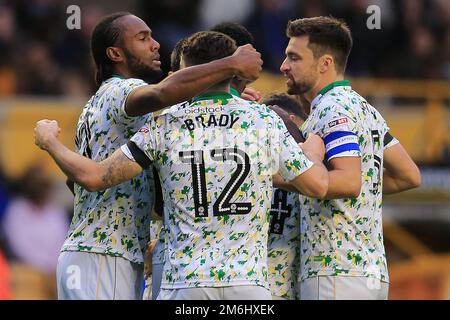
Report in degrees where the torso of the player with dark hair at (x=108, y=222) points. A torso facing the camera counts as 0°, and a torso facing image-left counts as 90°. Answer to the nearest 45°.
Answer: approximately 270°

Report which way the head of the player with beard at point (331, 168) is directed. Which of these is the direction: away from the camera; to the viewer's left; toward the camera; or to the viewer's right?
to the viewer's left

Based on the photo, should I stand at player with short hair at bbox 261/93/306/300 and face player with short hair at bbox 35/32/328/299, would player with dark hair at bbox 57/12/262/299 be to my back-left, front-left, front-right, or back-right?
front-right

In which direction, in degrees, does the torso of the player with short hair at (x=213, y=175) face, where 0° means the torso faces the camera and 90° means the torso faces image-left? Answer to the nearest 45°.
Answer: approximately 180°

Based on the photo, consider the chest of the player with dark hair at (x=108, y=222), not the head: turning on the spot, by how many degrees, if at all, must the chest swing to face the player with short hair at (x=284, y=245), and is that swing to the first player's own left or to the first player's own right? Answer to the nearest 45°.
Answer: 0° — they already face them

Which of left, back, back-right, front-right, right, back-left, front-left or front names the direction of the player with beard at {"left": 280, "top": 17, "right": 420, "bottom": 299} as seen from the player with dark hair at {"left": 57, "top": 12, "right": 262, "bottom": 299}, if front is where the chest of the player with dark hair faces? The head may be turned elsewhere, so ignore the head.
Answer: front

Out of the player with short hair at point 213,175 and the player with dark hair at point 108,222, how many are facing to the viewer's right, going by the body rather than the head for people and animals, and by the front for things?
1

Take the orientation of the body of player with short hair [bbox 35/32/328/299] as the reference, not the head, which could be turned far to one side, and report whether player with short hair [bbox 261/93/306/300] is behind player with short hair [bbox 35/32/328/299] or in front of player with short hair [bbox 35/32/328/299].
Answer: in front

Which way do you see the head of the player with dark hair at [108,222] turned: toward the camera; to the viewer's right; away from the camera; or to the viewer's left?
to the viewer's right
